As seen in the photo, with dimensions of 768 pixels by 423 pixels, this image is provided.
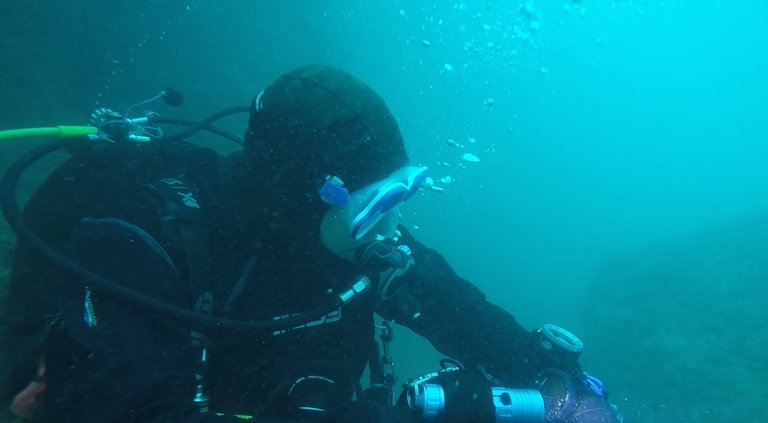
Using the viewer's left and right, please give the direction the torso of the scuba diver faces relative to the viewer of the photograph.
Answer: facing the viewer and to the right of the viewer

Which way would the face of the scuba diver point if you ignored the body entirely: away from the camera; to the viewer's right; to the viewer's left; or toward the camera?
to the viewer's right
